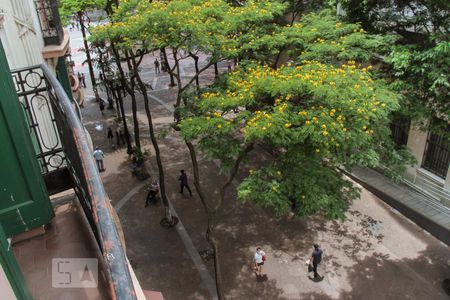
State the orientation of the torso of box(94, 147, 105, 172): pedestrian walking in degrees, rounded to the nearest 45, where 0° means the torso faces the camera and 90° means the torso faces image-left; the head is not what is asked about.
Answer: approximately 180°

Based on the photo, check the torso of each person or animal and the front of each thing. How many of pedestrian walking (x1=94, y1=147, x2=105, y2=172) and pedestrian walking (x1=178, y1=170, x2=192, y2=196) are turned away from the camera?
1

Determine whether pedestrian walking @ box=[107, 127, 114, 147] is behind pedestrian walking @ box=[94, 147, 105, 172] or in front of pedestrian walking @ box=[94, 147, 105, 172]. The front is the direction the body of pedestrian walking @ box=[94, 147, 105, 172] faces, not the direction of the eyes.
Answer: in front

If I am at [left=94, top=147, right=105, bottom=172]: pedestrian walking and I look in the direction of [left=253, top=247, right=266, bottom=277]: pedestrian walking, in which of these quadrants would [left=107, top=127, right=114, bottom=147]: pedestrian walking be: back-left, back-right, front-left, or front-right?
back-left

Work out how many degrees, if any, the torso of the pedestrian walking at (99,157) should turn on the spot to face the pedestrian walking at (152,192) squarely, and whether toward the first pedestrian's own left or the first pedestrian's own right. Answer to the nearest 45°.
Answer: approximately 135° to the first pedestrian's own right

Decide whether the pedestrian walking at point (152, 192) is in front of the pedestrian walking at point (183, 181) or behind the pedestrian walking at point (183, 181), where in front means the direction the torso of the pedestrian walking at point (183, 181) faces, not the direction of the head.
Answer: in front

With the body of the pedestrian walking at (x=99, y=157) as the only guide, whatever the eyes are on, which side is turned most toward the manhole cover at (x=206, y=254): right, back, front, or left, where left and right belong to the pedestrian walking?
back

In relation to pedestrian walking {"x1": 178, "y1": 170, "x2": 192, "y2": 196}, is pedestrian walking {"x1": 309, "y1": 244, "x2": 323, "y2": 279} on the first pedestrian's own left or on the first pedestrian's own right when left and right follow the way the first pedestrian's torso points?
on the first pedestrian's own left
